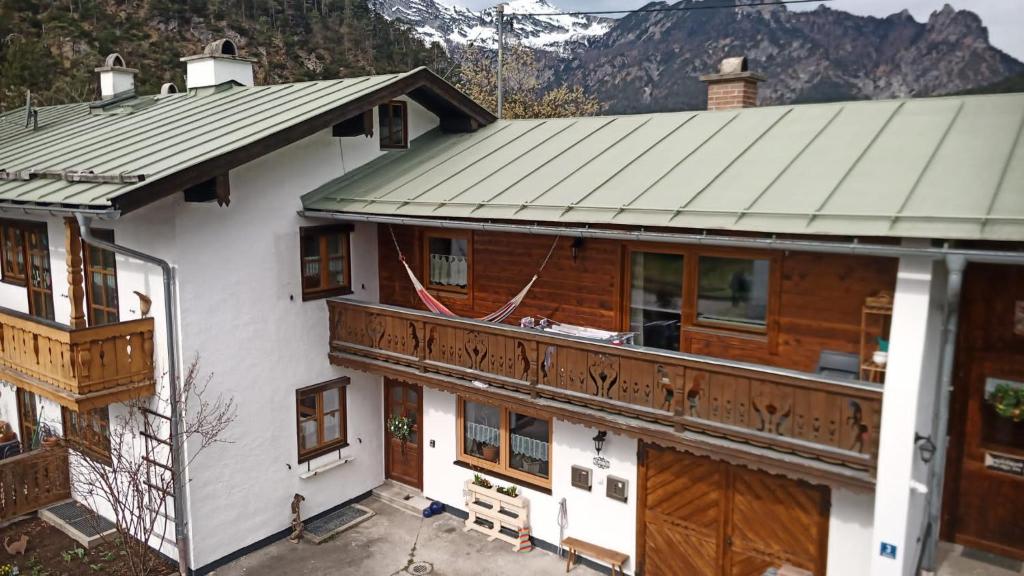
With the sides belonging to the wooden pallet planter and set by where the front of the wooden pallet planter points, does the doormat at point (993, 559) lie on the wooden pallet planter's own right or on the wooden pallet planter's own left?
on the wooden pallet planter's own left

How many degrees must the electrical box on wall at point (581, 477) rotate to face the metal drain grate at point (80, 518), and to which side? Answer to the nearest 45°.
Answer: approximately 45° to its right

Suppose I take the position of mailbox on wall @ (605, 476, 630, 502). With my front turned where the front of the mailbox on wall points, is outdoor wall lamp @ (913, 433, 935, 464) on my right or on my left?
on my left

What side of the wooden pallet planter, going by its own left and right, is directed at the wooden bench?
left

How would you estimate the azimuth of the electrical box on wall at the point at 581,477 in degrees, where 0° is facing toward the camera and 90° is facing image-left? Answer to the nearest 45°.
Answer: approximately 45°

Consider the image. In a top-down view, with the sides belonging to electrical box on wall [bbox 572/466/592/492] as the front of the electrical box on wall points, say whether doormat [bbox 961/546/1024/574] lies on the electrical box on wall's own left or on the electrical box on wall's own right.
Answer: on the electrical box on wall's own left
